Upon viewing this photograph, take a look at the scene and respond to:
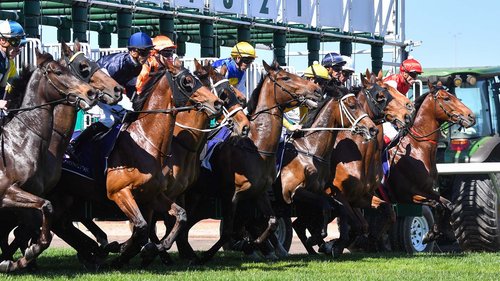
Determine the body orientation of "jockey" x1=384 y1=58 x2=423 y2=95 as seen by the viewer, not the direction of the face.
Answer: to the viewer's right

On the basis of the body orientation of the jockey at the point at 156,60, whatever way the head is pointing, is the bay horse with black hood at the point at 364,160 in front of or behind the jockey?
in front

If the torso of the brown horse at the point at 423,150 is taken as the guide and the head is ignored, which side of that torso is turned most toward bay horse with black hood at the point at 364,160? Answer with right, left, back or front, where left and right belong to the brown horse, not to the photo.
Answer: right

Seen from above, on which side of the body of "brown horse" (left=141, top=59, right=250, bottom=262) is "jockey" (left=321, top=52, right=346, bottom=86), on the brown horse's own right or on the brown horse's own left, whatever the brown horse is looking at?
on the brown horse's own left

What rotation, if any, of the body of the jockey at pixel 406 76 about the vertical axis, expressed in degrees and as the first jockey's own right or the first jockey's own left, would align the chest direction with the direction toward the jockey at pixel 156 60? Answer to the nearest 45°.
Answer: approximately 135° to the first jockey's own right

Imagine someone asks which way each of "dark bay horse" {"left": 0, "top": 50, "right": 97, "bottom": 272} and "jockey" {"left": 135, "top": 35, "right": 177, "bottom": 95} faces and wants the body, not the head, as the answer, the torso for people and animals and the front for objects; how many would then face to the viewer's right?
2

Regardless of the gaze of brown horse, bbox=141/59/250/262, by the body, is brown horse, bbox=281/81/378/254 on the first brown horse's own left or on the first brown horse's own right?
on the first brown horse's own left

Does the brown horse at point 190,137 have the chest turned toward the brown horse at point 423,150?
no

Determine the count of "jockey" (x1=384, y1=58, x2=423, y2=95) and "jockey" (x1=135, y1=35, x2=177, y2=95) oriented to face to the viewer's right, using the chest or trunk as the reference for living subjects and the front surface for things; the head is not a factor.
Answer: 2

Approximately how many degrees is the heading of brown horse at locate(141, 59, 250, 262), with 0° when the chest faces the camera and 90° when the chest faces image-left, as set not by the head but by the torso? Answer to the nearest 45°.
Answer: approximately 315°

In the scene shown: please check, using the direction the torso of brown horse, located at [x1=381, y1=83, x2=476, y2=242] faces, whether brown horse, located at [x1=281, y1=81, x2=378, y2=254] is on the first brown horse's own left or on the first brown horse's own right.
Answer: on the first brown horse's own right

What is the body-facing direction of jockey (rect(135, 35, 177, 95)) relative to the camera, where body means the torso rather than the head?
to the viewer's right

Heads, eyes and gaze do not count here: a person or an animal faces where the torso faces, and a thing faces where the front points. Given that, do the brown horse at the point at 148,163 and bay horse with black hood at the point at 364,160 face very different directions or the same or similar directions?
same or similar directions

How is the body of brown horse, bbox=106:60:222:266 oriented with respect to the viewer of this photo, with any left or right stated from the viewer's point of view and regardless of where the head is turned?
facing the viewer and to the right of the viewer

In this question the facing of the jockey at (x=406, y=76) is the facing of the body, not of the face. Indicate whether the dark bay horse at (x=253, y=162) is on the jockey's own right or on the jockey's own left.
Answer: on the jockey's own right

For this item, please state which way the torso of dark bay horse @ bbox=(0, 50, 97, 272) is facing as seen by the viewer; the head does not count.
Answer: to the viewer's right

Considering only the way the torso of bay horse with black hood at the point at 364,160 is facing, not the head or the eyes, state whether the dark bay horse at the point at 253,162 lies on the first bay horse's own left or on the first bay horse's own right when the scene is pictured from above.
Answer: on the first bay horse's own right
